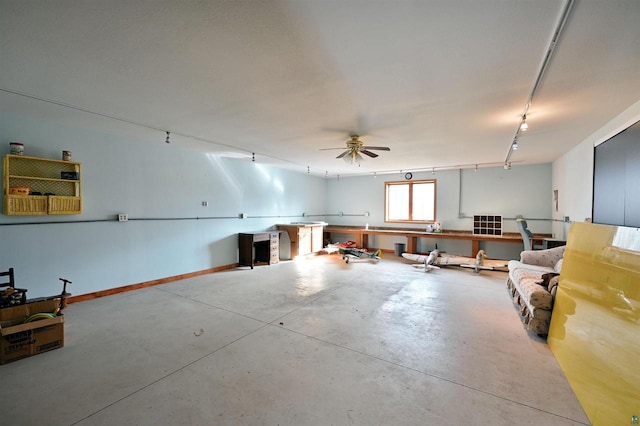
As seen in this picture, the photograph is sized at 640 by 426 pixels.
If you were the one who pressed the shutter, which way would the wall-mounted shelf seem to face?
facing the viewer and to the right of the viewer

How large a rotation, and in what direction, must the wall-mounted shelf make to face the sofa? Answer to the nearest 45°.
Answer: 0° — it already faces it

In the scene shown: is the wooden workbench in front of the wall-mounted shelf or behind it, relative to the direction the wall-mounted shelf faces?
in front

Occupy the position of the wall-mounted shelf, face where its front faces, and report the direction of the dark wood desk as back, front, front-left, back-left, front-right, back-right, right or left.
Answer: front-left

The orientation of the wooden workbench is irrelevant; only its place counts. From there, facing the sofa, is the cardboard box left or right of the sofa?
right
